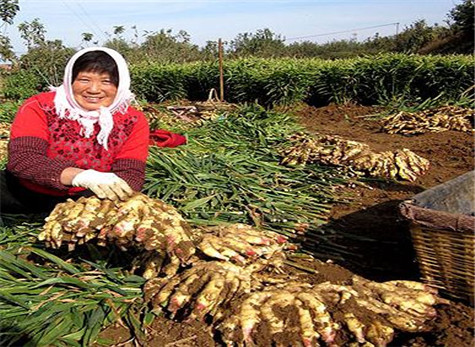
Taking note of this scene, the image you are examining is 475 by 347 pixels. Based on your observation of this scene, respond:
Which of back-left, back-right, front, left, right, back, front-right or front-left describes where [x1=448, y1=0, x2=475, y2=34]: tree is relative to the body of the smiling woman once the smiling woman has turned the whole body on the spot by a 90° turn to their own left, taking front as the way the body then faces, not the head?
front-left

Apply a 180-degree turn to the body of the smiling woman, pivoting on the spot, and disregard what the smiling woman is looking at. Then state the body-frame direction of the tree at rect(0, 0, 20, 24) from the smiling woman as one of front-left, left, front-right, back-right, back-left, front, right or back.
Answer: front

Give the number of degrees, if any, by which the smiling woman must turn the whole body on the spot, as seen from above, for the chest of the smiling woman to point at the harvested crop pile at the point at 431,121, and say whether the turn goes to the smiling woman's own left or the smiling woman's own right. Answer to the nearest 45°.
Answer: approximately 135° to the smiling woman's own left

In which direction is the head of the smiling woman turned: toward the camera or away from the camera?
toward the camera

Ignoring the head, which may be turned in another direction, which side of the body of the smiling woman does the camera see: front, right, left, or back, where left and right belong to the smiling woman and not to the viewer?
front

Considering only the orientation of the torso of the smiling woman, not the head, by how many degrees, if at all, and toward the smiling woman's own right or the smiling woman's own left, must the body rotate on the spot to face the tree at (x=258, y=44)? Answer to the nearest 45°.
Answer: approximately 135° to the smiling woman's own left

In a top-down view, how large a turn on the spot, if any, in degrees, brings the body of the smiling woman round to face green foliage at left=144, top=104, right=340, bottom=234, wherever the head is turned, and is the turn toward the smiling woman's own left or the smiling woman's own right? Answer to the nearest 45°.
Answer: approximately 90° to the smiling woman's own left

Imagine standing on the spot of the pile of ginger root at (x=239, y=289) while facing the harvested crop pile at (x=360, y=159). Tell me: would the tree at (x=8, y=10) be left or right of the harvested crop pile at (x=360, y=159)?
left

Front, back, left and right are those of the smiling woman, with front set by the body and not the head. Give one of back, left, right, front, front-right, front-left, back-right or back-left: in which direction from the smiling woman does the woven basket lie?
front-left

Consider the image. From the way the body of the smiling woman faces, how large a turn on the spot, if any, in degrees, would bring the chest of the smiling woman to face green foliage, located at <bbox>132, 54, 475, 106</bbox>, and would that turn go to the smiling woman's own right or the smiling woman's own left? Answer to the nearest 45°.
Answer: approximately 135° to the smiling woman's own left

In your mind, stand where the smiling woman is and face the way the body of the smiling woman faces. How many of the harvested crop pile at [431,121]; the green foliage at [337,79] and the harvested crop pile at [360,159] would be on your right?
0

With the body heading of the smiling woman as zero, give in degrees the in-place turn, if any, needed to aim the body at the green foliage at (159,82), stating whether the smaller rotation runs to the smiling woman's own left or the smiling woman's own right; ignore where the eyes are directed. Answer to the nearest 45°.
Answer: approximately 180°
